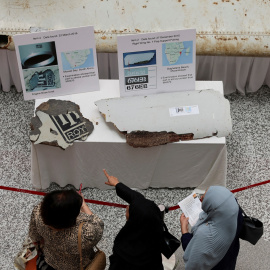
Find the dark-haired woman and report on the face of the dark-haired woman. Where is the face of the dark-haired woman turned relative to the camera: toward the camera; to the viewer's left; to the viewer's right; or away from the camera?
away from the camera

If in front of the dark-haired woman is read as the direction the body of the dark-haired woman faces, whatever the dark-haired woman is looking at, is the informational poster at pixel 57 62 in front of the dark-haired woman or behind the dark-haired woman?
in front

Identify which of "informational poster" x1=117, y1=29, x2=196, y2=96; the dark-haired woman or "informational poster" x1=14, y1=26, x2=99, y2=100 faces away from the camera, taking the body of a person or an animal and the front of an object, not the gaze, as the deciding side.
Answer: the dark-haired woman

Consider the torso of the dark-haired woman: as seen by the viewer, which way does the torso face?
away from the camera

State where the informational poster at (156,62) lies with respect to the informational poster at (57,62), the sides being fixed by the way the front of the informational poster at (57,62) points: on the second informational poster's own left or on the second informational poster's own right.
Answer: on the second informational poster's own left

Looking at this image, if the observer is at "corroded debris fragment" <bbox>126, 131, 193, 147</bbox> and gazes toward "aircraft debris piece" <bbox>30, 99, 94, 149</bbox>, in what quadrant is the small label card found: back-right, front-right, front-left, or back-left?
back-right

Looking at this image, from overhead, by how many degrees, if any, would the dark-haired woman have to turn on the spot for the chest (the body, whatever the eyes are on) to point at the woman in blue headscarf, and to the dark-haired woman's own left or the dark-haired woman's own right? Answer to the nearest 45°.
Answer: approximately 90° to the dark-haired woman's own right

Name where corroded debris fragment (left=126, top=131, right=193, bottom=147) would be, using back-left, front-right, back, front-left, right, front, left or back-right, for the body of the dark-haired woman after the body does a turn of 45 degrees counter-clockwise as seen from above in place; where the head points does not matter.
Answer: right

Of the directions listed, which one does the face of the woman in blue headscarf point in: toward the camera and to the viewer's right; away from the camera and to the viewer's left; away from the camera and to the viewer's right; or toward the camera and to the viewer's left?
away from the camera and to the viewer's left

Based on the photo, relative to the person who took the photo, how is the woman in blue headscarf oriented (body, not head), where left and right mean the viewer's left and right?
facing away from the viewer and to the left of the viewer

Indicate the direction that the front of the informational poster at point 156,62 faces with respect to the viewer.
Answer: facing the viewer

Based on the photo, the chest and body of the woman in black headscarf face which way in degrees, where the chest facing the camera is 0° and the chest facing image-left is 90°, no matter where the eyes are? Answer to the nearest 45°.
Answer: approximately 135°

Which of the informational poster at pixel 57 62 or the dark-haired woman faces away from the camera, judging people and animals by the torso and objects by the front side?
the dark-haired woman

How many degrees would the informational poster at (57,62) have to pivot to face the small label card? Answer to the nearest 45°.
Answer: approximately 45° to its left

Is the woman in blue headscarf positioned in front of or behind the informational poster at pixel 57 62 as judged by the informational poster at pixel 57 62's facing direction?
in front

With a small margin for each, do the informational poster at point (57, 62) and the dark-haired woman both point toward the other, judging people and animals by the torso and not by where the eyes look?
yes

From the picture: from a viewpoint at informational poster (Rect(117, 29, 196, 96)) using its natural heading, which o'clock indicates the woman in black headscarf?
The woman in black headscarf is roughly at 12 o'clock from the informational poster.
